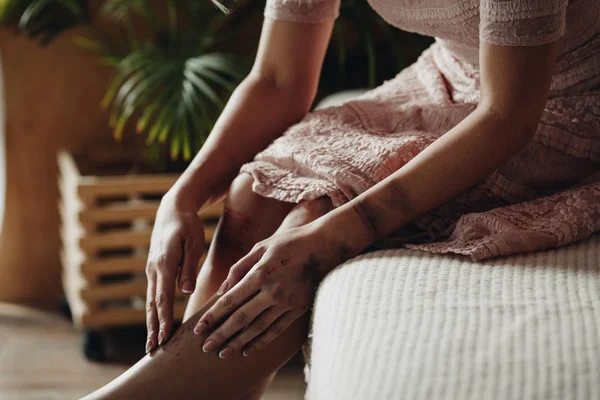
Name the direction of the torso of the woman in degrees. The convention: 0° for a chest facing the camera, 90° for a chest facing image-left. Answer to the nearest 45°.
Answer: approximately 45°

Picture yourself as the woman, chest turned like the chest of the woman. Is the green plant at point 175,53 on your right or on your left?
on your right

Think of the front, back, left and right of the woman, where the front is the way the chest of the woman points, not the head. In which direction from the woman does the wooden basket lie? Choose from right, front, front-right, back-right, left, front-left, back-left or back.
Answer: right

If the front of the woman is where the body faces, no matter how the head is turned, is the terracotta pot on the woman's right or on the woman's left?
on the woman's right
